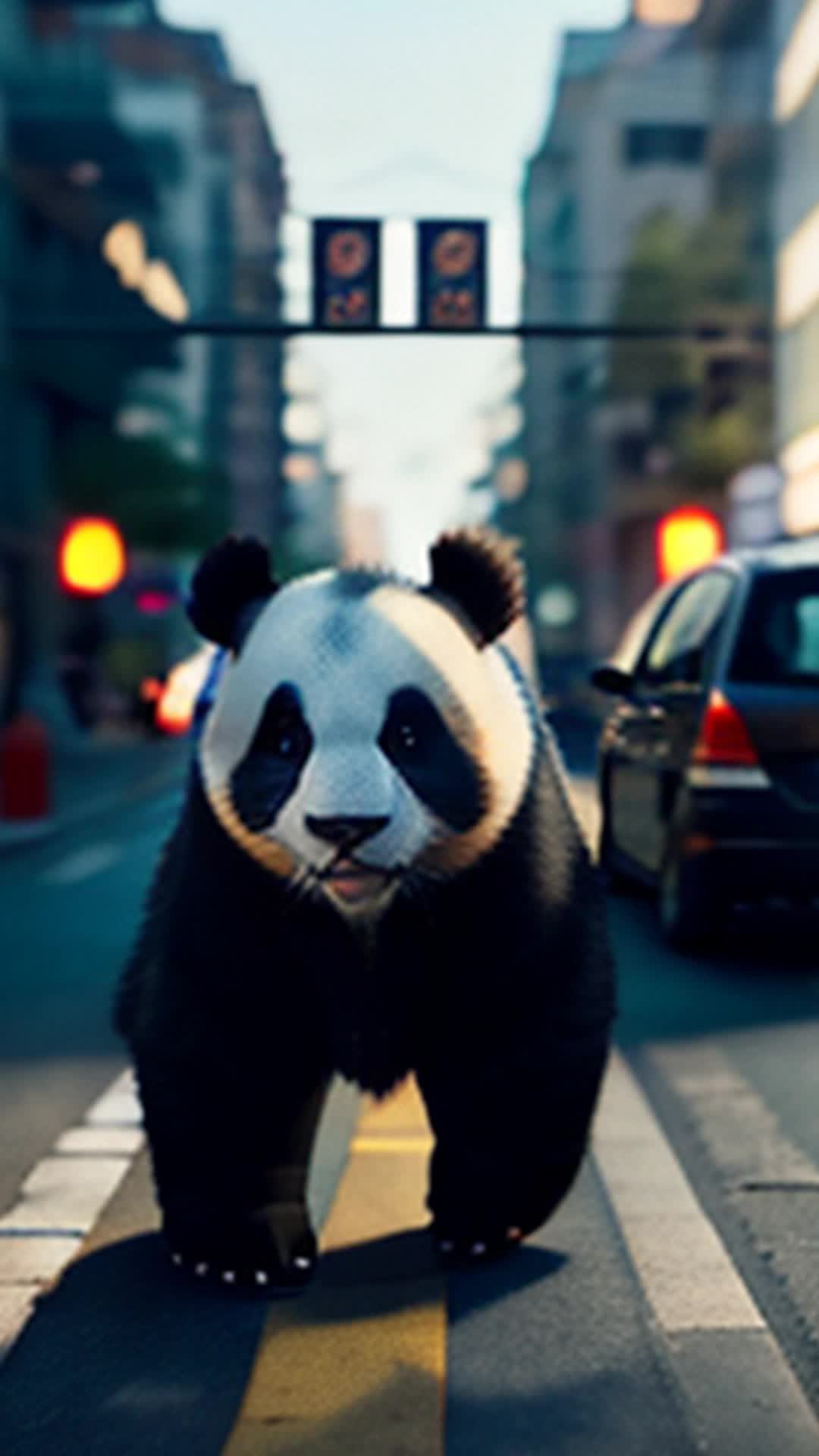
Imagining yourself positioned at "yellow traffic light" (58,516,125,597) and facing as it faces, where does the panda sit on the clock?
The panda is roughly at 12 o'clock from the yellow traffic light.

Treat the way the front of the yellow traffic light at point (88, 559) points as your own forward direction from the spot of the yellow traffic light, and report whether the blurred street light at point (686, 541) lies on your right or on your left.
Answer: on your left

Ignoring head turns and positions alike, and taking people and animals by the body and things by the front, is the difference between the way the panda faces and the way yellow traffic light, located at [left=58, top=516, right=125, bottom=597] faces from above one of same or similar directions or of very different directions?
same or similar directions

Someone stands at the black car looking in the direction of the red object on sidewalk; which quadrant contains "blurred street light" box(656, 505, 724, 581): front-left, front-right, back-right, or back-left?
front-right

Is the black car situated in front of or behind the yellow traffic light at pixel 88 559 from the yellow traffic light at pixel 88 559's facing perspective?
in front

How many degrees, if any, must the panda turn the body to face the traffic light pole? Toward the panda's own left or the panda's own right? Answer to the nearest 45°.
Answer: approximately 180°

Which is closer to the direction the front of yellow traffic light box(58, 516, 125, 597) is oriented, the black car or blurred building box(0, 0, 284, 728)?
the black car

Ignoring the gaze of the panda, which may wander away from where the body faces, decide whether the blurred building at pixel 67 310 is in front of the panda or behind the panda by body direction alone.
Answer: behind

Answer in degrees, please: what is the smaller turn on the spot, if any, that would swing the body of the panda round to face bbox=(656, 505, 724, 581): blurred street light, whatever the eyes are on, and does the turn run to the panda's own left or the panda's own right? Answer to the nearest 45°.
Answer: approximately 180°

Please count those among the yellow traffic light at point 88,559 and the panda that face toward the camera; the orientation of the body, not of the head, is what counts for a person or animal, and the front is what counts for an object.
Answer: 2

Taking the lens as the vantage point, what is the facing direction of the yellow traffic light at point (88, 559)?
facing the viewer
